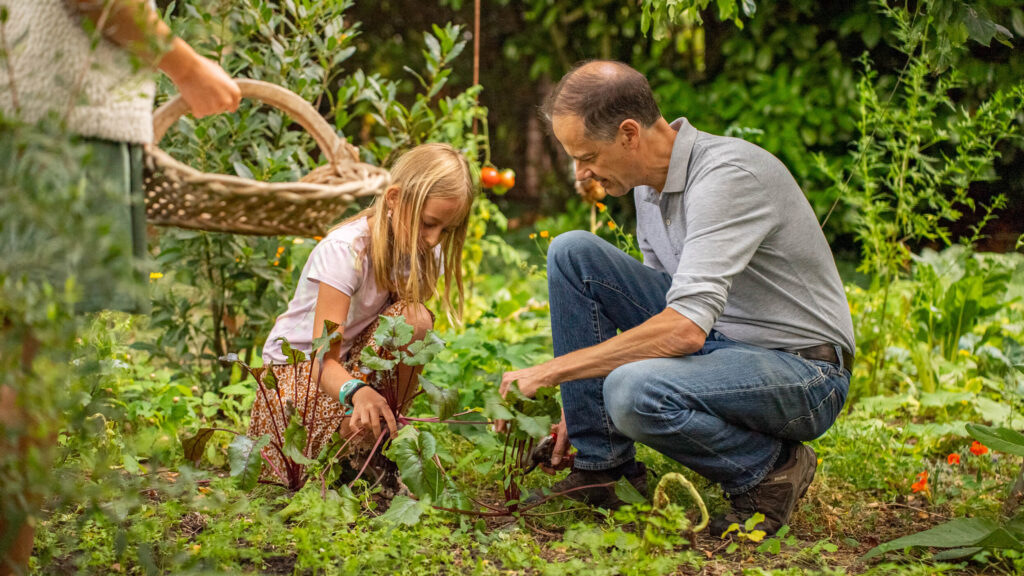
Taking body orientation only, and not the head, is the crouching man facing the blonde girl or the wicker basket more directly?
the blonde girl

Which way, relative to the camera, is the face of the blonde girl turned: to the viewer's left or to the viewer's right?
to the viewer's right

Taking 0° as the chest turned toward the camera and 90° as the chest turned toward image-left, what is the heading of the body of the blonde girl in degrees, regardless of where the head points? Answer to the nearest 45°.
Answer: approximately 315°

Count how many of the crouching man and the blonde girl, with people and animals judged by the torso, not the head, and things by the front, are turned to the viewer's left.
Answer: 1

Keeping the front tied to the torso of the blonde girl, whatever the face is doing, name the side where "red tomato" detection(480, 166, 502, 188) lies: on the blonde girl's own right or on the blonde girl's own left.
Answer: on the blonde girl's own left

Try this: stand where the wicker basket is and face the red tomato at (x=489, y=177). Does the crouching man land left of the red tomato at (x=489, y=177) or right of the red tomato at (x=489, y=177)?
right

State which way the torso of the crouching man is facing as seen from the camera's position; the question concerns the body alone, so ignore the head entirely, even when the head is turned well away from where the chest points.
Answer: to the viewer's left
